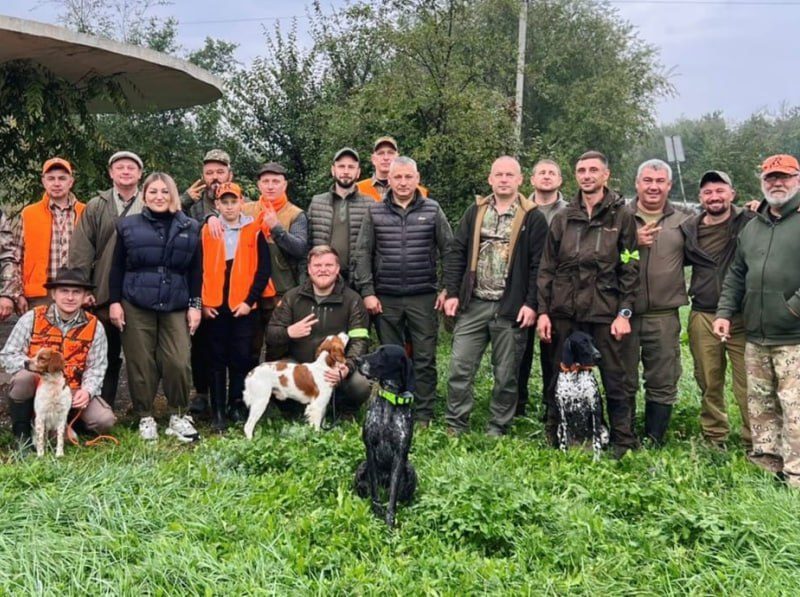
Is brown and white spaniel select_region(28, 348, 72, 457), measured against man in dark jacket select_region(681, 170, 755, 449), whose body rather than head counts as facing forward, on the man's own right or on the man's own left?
on the man's own right

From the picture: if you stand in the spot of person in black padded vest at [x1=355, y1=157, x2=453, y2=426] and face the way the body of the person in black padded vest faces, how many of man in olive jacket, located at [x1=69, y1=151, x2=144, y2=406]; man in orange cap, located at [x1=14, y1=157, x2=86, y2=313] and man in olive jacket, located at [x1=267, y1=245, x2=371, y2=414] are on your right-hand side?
3

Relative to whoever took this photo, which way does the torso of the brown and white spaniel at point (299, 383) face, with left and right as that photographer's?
facing to the right of the viewer

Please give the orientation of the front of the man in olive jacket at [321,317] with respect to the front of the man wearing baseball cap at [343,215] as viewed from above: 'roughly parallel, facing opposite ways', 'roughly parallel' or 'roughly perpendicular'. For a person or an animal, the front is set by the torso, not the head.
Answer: roughly parallel

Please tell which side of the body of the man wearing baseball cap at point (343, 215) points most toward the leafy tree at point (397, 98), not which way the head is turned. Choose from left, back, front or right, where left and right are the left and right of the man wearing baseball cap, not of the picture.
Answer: back

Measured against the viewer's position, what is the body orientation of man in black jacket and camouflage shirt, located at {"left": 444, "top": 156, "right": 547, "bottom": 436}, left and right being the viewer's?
facing the viewer

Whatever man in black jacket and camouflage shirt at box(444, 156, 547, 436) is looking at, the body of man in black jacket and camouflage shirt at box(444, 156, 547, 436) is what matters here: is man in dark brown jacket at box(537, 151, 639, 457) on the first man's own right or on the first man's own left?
on the first man's own left

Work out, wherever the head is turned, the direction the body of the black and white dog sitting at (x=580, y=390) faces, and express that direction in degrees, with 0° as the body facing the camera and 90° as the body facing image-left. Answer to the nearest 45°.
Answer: approximately 0°

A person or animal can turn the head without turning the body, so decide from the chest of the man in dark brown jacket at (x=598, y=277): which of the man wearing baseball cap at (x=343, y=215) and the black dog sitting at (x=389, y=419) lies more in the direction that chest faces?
the black dog sitting

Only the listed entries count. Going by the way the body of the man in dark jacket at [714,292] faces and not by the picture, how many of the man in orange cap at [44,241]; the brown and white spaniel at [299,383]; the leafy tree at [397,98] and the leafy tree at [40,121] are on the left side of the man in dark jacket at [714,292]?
0

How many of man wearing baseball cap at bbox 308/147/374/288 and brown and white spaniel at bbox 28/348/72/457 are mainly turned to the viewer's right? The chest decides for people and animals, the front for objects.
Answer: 0

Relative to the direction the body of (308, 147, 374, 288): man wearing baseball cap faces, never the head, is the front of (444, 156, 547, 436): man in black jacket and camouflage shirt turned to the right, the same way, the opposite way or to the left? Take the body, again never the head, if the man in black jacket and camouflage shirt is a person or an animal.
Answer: the same way

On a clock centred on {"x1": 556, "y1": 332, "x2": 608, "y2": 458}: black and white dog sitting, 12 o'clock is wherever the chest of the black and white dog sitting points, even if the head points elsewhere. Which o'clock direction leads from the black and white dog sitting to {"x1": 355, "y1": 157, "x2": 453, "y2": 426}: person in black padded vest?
The person in black padded vest is roughly at 4 o'clock from the black and white dog sitting.

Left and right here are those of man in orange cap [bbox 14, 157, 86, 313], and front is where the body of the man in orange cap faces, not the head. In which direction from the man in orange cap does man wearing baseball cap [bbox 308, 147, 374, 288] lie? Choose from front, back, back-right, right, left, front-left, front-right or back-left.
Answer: left

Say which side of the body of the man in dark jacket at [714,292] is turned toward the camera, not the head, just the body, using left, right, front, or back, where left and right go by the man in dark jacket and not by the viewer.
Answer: front

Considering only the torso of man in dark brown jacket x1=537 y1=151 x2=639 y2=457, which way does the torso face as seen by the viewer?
toward the camera

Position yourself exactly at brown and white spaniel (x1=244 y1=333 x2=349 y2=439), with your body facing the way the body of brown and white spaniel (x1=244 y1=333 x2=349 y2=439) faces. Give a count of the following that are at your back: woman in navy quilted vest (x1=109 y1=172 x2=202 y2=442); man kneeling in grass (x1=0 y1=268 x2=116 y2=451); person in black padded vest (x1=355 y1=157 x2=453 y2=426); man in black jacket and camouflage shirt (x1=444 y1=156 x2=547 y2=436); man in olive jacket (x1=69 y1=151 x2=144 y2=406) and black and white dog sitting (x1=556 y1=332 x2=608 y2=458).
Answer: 3

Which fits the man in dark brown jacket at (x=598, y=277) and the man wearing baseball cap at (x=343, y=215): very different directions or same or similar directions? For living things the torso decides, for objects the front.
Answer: same or similar directions

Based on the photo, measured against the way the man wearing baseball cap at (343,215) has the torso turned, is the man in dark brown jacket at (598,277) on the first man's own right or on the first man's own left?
on the first man's own left
